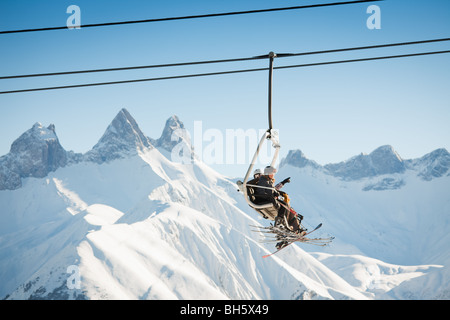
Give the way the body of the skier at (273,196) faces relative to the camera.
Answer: to the viewer's right

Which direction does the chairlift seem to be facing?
to the viewer's right
